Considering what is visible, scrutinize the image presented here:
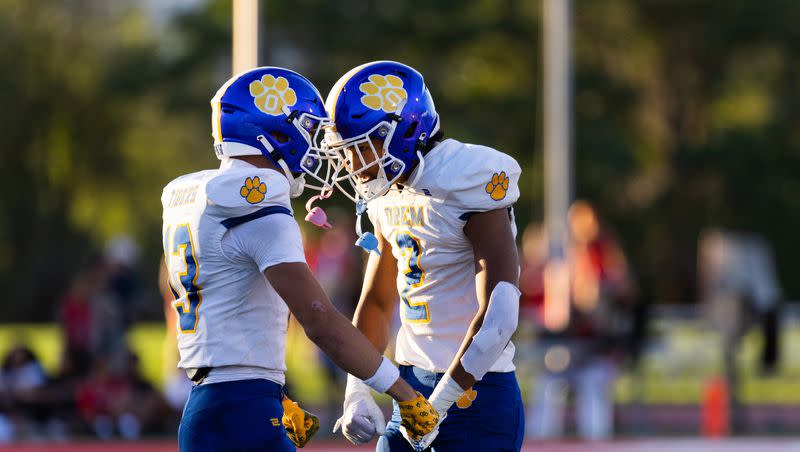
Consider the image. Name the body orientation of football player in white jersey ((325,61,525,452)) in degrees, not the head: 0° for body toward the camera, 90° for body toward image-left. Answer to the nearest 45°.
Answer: approximately 45°

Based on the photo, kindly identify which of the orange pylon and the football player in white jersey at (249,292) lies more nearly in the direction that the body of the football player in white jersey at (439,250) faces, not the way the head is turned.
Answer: the football player in white jersey

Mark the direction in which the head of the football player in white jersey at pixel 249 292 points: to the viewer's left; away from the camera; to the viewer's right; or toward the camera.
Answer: to the viewer's right

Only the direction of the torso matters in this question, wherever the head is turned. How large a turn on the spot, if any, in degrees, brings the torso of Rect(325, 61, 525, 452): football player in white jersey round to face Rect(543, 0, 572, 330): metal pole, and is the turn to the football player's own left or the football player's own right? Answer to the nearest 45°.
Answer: approximately 135° to the football player's own right

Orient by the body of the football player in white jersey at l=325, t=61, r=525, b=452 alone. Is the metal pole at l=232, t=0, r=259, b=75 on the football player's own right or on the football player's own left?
on the football player's own right
